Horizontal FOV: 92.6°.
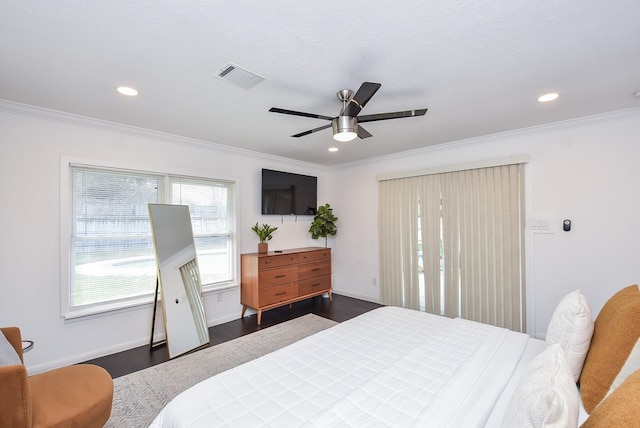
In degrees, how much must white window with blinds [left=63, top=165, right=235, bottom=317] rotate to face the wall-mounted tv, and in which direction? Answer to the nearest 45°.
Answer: approximately 45° to its left

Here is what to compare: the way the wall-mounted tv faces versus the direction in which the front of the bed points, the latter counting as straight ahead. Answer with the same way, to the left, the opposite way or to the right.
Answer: the opposite way

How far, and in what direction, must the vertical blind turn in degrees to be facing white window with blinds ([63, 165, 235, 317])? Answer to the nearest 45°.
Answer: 0° — it already faces it

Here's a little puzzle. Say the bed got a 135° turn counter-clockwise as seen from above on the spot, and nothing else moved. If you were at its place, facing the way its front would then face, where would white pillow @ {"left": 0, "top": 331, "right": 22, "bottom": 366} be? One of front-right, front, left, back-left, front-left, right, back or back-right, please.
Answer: right

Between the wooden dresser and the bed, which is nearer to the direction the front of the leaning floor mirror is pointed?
the bed

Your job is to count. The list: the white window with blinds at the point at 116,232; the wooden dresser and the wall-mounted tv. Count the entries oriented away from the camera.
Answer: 0

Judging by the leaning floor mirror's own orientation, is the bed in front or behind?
in front

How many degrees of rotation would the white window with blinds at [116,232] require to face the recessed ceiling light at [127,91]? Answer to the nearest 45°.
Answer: approximately 45° to its right

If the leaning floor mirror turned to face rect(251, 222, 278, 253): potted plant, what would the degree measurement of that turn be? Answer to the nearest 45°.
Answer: approximately 90° to its left

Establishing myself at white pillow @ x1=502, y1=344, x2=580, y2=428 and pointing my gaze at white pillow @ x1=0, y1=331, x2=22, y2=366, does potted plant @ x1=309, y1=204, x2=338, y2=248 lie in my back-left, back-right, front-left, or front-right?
front-right

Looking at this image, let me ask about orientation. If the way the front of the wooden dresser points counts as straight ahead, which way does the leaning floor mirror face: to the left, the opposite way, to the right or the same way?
the same way

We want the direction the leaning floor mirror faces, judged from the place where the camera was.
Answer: facing the viewer and to the right of the viewer

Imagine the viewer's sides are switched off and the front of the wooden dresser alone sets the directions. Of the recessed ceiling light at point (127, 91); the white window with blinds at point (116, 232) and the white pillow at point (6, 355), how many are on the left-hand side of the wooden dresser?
0

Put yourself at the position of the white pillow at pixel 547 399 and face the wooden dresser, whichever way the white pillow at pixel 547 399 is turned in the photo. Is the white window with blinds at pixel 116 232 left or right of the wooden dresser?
left

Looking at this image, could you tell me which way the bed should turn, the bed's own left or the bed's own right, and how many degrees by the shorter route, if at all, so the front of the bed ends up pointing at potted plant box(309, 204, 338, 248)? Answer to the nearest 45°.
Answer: approximately 45° to the bed's own right

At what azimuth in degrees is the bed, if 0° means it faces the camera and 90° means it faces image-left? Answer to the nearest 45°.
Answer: approximately 135°

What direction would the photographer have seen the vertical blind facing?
facing the viewer and to the left of the viewer
